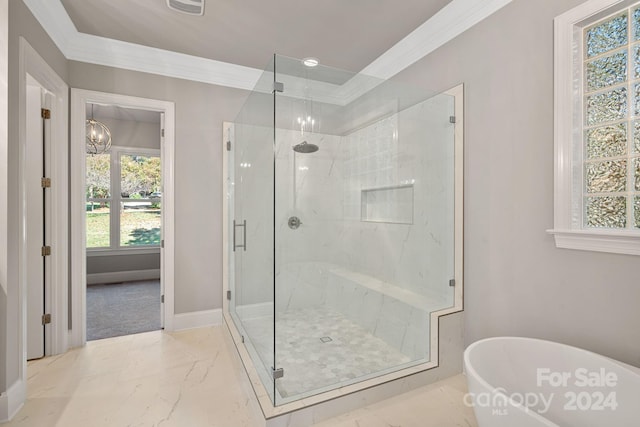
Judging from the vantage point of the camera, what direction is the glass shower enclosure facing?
facing the viewer and to the left of the viewer

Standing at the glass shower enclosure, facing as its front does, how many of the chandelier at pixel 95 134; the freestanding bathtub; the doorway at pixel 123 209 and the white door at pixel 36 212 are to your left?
1

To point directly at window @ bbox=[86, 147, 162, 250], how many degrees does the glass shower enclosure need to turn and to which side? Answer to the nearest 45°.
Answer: approximately 90° to its right

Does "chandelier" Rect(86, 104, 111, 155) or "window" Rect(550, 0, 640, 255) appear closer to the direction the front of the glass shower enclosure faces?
the chandelier

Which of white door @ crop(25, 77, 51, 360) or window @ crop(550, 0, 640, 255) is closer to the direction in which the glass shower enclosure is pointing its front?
the white door

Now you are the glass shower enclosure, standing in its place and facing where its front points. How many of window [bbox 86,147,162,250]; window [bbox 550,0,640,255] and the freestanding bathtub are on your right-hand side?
1

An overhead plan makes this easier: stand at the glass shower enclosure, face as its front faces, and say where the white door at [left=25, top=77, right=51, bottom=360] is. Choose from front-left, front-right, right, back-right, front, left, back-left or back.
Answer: front-right

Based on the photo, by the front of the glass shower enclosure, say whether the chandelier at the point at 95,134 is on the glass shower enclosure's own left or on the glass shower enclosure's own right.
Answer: on the glass shower enclosure's own right

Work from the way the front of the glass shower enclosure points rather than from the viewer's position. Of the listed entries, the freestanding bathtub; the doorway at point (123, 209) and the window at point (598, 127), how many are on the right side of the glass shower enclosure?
1
